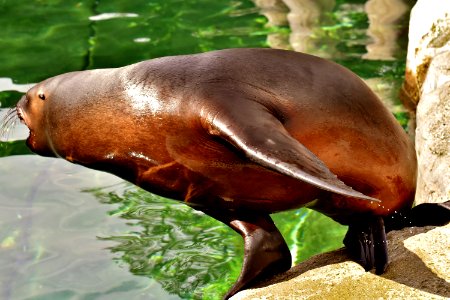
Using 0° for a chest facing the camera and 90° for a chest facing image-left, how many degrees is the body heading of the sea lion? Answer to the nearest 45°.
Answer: approximately 90°

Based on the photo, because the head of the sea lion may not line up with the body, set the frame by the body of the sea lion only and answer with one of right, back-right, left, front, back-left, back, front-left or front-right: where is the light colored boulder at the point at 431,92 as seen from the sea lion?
back-right
